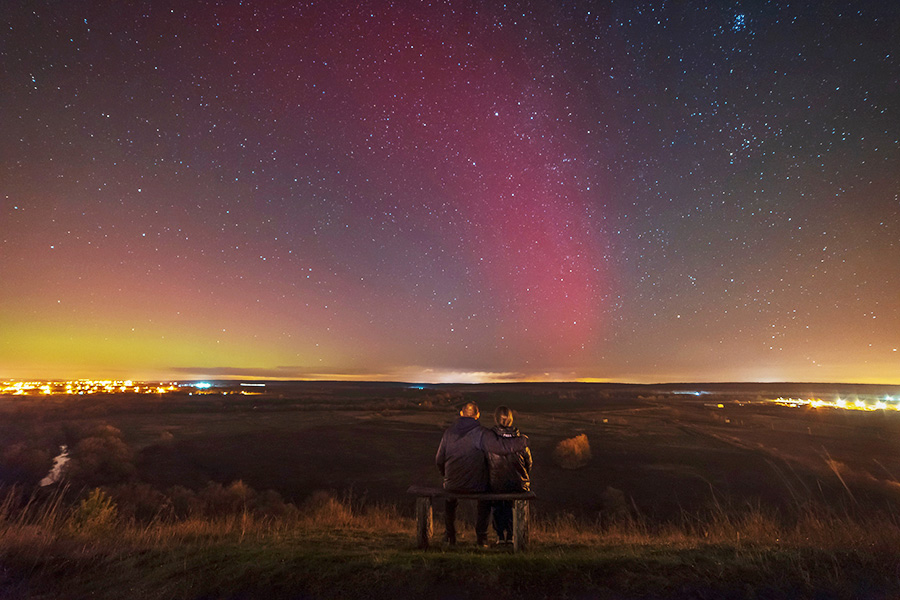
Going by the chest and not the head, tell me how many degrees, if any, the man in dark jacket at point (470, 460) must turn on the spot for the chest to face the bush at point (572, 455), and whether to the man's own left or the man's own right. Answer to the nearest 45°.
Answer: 0° — they already face it

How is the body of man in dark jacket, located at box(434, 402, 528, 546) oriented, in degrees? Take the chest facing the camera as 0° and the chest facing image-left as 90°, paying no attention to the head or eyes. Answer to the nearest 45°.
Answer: approximately 180°
